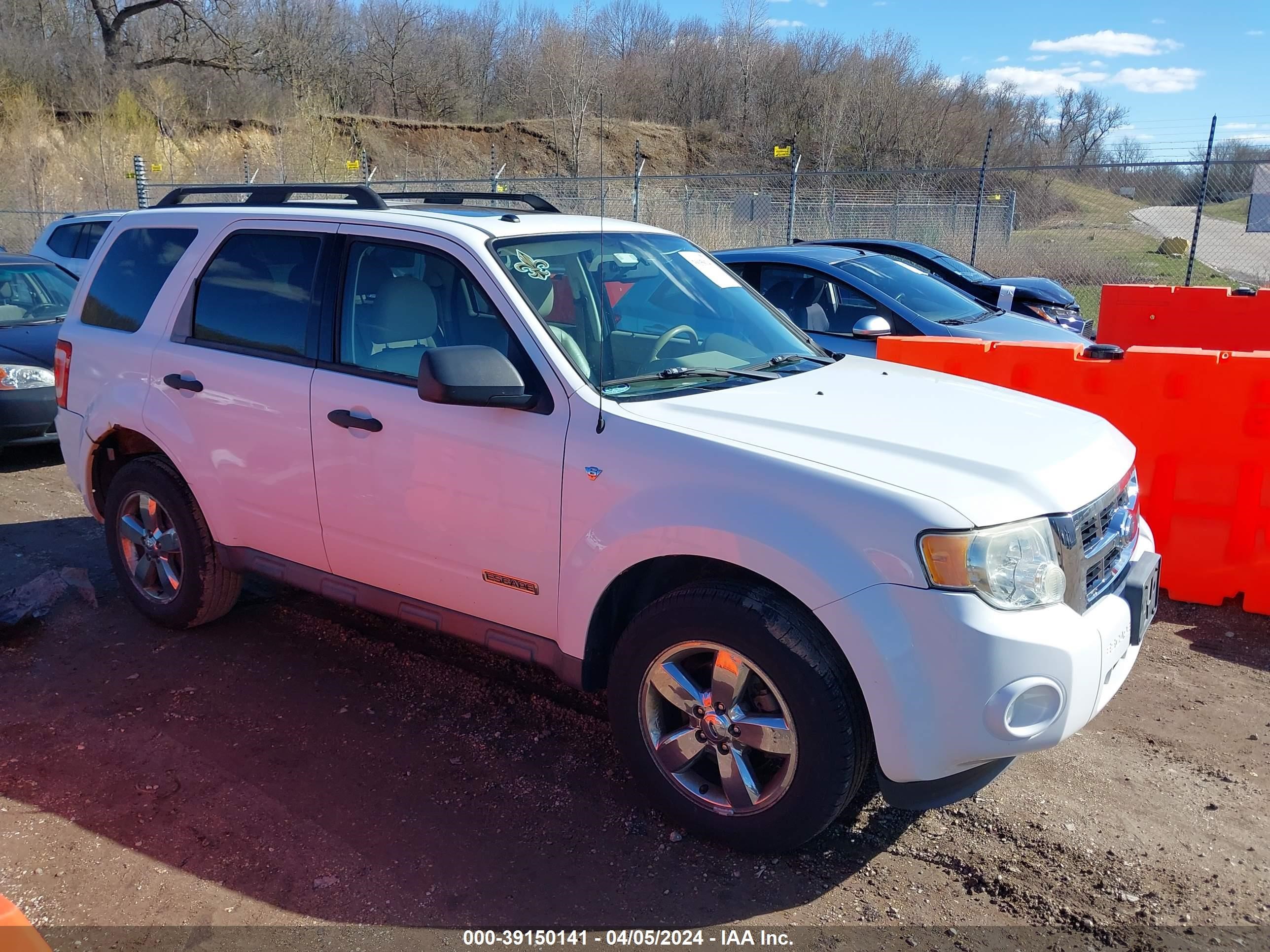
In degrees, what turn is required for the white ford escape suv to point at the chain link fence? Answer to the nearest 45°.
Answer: approximately 135° to its left

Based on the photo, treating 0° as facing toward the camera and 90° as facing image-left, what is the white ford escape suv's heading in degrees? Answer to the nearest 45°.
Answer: approximately 315°

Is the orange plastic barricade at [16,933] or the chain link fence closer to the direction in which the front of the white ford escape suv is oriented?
the orange plastic barricade

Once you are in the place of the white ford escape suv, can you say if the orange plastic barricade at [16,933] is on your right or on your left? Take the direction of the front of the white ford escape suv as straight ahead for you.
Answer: on your right

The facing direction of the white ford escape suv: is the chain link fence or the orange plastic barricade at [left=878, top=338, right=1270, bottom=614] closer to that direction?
the orange plastic barricade

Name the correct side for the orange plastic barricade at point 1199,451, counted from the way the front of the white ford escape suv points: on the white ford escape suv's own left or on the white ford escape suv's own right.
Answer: on the white ford escape suv's own left

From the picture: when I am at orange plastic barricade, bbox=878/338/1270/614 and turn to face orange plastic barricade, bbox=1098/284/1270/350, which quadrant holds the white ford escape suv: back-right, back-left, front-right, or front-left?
back-left
